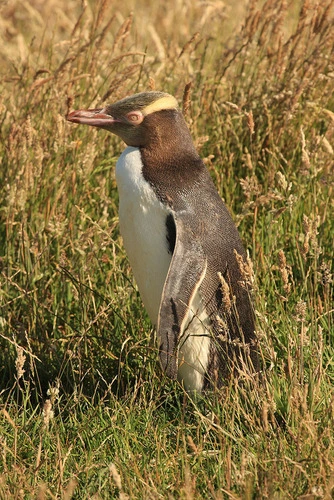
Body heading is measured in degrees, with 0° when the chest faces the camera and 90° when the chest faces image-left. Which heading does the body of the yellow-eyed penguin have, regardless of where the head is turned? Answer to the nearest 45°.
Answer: approximately 90°
